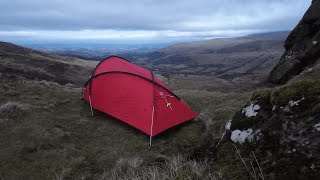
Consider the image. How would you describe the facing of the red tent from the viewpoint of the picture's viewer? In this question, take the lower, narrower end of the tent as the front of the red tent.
facing the viewer and to the right of the viewer

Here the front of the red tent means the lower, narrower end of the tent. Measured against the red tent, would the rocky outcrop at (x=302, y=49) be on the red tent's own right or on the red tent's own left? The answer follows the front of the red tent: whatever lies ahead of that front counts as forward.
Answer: on the red tent's own left

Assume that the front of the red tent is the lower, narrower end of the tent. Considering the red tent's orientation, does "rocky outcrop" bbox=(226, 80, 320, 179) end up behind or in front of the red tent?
in front
